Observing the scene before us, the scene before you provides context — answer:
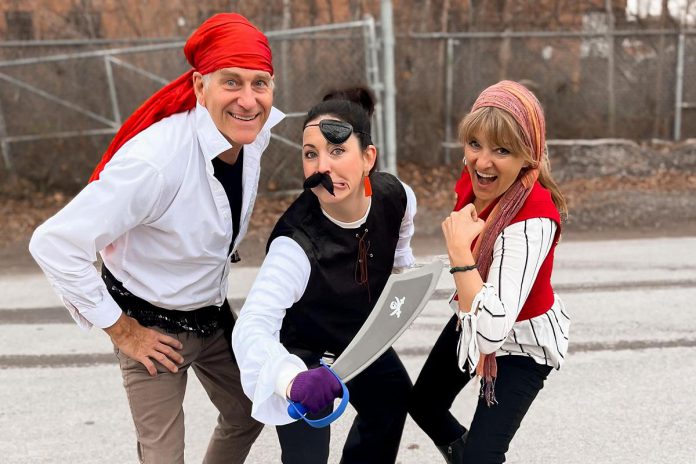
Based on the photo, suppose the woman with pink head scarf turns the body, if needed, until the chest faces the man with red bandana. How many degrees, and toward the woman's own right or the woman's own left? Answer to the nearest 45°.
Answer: approximately 45° to the woman's own right

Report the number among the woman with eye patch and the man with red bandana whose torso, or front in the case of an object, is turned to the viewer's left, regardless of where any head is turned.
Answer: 0

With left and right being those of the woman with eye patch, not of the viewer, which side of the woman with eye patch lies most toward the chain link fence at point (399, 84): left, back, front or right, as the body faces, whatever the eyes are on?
back

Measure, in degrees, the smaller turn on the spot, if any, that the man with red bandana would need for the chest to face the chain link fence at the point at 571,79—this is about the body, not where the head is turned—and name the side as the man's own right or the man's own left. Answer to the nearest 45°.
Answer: approximately 90° to the man's own left

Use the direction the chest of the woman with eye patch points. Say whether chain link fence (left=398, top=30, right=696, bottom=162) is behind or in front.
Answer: behind

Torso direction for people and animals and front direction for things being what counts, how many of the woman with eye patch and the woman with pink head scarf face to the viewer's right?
0

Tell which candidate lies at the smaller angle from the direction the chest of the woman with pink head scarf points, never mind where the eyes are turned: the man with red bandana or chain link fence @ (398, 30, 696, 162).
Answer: the man with red bandana

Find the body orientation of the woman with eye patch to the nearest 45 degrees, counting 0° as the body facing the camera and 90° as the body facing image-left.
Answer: approximately 0°

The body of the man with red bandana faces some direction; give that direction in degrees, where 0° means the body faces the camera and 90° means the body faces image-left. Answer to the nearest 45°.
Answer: approximately 315°

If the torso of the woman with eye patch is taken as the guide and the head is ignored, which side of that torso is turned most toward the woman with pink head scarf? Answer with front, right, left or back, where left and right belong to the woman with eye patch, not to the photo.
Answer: left

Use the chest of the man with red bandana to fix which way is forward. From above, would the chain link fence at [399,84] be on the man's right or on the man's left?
on the man's left

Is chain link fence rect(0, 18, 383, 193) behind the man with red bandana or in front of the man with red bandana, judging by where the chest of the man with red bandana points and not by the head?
behind
